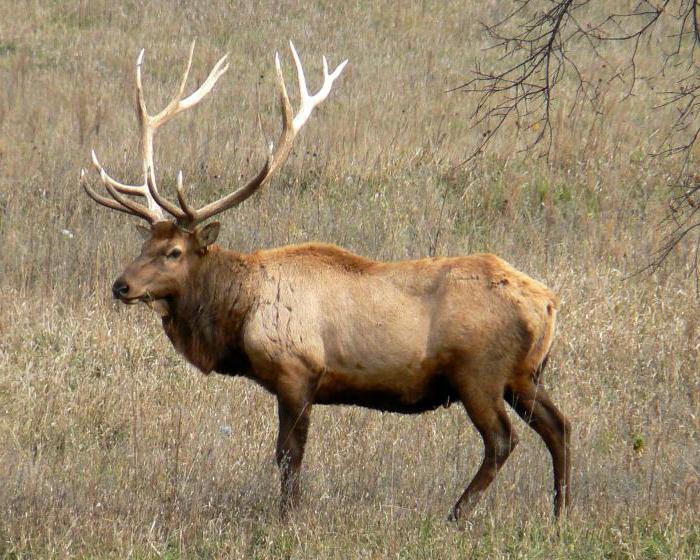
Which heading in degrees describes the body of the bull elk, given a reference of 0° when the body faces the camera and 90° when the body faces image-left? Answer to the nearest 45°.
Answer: approximately 90°
